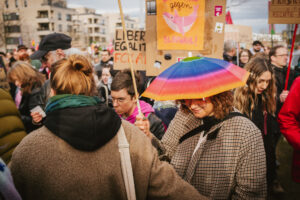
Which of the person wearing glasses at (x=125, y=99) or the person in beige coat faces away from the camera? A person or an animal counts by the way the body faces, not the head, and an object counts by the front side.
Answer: the person in beige coat

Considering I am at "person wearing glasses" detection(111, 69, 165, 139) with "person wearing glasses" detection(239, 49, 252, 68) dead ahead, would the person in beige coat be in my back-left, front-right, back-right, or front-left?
back-right

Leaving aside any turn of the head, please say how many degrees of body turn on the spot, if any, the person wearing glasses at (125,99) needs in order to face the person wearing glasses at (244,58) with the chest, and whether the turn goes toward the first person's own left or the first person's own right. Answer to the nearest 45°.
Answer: approximately 180°

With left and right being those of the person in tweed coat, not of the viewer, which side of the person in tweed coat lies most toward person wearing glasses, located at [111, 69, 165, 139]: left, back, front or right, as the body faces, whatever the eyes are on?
right

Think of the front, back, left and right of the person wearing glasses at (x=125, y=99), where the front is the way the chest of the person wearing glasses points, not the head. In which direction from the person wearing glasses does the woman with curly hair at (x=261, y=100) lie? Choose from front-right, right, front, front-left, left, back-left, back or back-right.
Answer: back-left

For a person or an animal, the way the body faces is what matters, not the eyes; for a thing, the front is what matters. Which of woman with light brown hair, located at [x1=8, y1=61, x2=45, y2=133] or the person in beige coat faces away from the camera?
the person in beige coat

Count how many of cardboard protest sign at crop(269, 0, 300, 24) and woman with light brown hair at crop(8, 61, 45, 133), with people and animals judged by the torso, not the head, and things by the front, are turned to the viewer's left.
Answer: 1

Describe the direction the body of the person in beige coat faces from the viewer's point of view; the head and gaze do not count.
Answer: away from the camera

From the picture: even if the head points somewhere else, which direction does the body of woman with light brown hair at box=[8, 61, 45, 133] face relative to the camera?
to the viewer's left

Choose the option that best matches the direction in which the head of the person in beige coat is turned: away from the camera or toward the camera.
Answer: away from the camera

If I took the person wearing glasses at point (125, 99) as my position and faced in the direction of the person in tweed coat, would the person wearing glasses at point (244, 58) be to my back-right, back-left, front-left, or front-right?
back-left
